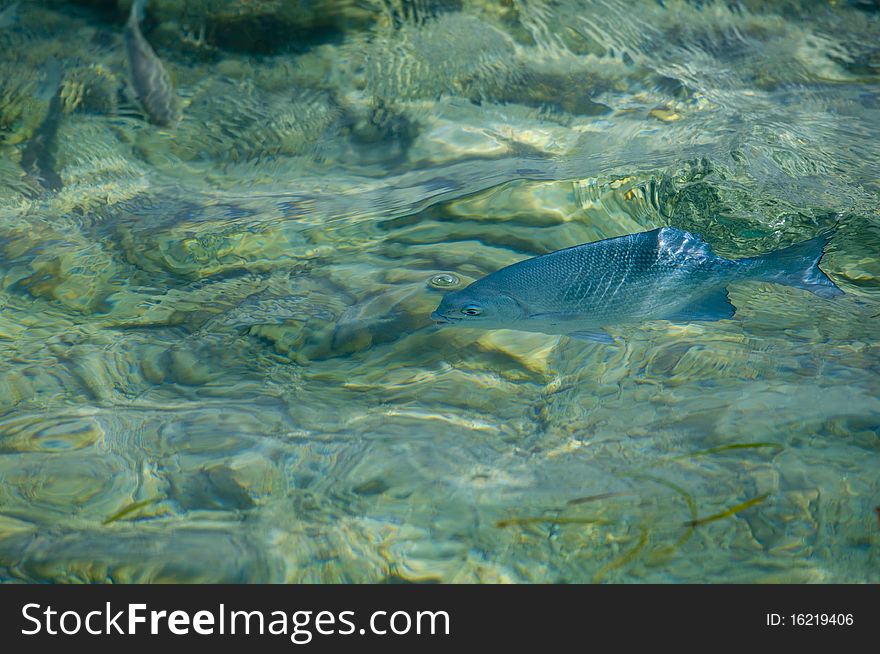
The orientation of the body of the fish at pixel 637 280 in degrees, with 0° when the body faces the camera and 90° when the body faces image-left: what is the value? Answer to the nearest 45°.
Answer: approximately 90°
